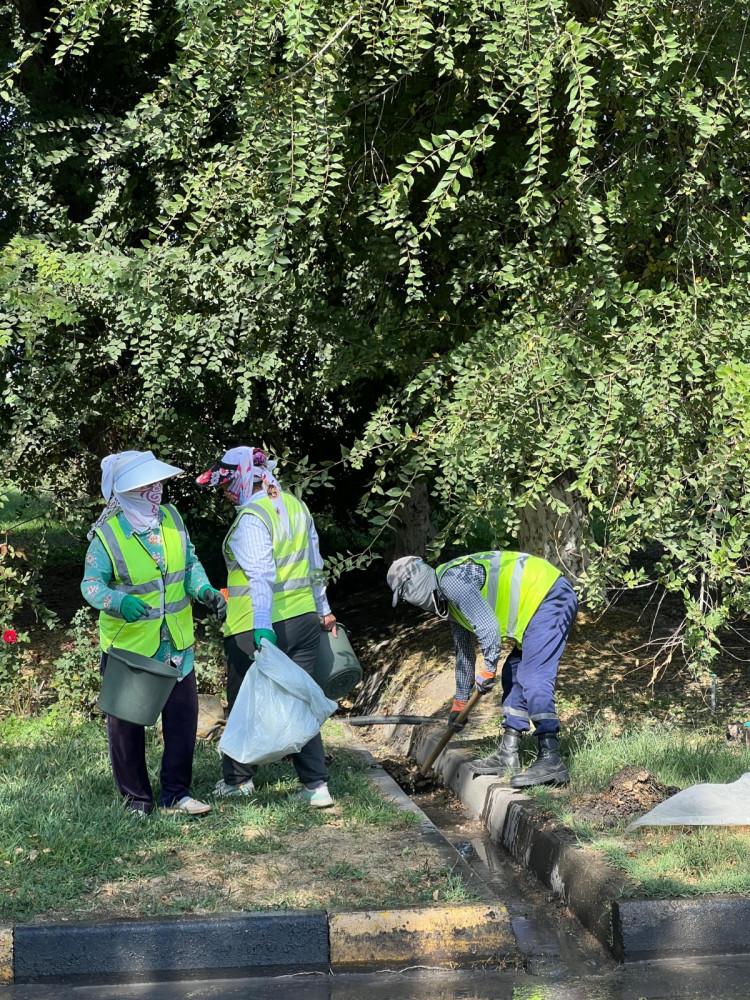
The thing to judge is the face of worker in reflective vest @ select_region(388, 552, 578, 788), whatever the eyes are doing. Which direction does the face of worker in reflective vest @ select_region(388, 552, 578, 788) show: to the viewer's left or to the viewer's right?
to the viewer's left

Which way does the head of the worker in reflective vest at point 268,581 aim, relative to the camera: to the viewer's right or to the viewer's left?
to the viewer's left

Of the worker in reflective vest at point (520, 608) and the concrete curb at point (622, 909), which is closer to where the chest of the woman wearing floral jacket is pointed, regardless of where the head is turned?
the concrete curb

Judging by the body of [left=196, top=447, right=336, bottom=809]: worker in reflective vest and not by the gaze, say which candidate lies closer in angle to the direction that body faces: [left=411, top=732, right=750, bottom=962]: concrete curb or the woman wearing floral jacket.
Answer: the woman wearing floral jacket

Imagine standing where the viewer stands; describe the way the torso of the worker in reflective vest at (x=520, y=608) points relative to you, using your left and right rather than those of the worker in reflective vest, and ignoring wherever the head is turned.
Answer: facing to the left of the viewer

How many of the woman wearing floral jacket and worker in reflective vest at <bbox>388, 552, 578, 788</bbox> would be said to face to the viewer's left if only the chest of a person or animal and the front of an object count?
1

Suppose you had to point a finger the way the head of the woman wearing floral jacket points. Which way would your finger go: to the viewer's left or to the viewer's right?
to the viewer's right
